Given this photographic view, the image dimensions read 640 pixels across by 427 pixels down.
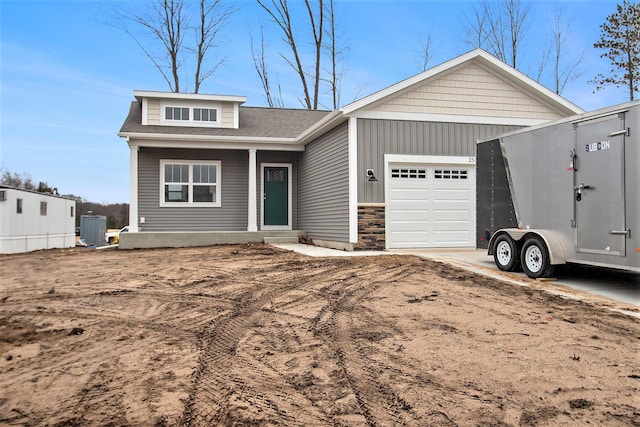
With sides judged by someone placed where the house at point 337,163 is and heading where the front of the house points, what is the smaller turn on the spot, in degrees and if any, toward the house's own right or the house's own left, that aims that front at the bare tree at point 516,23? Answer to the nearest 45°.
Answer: approximately 135° to the house's own left

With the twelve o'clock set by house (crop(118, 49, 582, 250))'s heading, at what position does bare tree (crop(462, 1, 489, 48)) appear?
The bare tree is roughly at 7 o'clock from the house.

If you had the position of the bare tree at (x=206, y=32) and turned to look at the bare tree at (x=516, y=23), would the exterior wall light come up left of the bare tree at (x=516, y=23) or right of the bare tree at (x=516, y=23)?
right

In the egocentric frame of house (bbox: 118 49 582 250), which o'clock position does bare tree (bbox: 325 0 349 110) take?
The bare tree is roughly at 6 o'clock from the house.

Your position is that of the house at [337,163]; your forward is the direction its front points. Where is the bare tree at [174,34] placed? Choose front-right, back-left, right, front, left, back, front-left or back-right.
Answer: back-right

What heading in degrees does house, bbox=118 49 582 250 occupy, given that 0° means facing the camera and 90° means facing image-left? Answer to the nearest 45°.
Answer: approximately 0°

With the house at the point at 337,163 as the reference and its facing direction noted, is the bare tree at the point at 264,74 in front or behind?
behind

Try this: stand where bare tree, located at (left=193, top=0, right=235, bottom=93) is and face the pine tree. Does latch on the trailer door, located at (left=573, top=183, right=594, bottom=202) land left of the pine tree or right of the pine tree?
right

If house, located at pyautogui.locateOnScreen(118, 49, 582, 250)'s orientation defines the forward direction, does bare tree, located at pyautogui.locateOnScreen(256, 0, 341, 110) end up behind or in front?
behind
